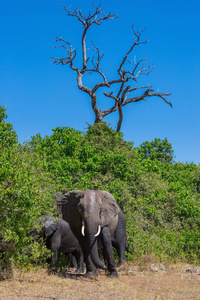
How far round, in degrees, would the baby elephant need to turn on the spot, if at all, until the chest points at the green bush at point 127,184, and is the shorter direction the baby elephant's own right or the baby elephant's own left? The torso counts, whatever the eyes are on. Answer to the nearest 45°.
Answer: approximately 135° to the baby elephant's own right

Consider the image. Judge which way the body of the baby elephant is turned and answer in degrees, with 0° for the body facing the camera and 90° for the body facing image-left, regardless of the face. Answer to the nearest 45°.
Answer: approximately 90°

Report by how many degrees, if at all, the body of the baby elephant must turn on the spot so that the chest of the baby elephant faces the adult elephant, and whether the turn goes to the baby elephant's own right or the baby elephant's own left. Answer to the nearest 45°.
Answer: approximately 135° to the baby elephant's own left

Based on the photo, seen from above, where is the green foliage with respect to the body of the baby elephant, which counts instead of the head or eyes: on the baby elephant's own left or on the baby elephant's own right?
on the baby elephant's own right

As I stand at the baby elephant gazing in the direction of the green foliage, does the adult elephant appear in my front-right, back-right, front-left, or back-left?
back-right
